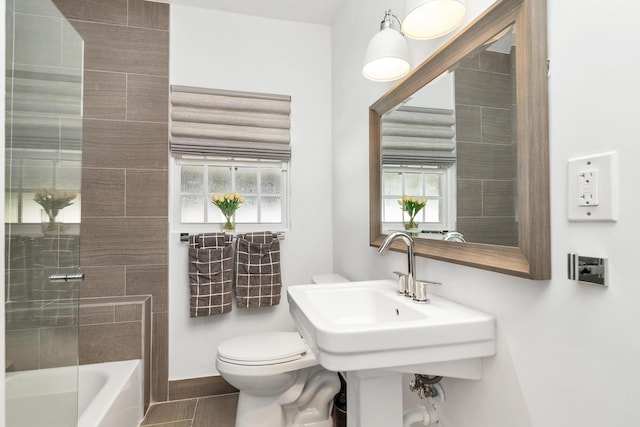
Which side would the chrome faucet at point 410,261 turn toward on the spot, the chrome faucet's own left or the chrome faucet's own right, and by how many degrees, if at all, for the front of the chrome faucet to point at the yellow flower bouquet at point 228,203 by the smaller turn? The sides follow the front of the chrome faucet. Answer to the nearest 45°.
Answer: approximately 45° to the chrome faucet's own right

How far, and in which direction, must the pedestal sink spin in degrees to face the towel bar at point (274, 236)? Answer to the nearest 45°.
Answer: approximately 45° to its right

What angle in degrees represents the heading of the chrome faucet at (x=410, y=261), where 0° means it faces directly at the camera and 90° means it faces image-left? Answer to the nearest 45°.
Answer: approximately 90°

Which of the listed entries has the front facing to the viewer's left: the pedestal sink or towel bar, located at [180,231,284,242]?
the pedestal sink

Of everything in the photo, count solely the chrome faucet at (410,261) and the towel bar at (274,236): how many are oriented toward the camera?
1

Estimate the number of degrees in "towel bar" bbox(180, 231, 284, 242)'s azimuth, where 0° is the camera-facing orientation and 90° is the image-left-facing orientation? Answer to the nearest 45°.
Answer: approximately 0°

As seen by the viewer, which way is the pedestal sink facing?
to the viewer's left

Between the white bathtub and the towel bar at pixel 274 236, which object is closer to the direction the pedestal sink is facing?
the white bathtub
